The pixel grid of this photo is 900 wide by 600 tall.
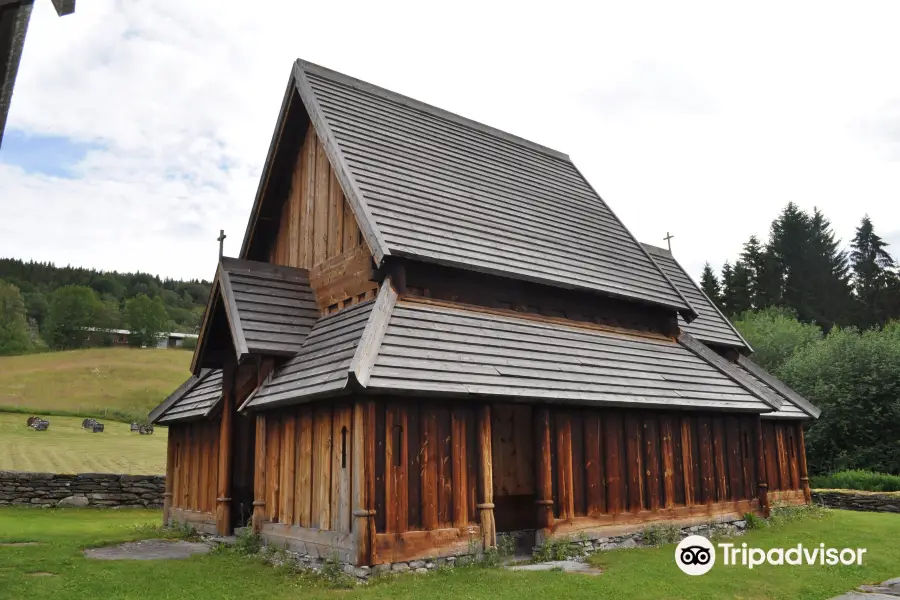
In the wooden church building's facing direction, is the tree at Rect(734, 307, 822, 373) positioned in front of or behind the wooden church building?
behind

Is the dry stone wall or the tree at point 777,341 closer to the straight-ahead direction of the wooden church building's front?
the dry stone wall

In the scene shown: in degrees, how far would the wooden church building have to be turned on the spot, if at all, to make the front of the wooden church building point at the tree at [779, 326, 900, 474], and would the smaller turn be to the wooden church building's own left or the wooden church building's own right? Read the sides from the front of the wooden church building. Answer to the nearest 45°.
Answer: approximately 180°

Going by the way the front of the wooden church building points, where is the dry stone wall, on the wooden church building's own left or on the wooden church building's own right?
on the wooden church building's own right

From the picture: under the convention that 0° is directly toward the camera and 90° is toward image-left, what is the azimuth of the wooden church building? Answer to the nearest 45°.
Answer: approximately 45°

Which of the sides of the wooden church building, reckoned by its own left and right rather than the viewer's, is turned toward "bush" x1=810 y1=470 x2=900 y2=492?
back
